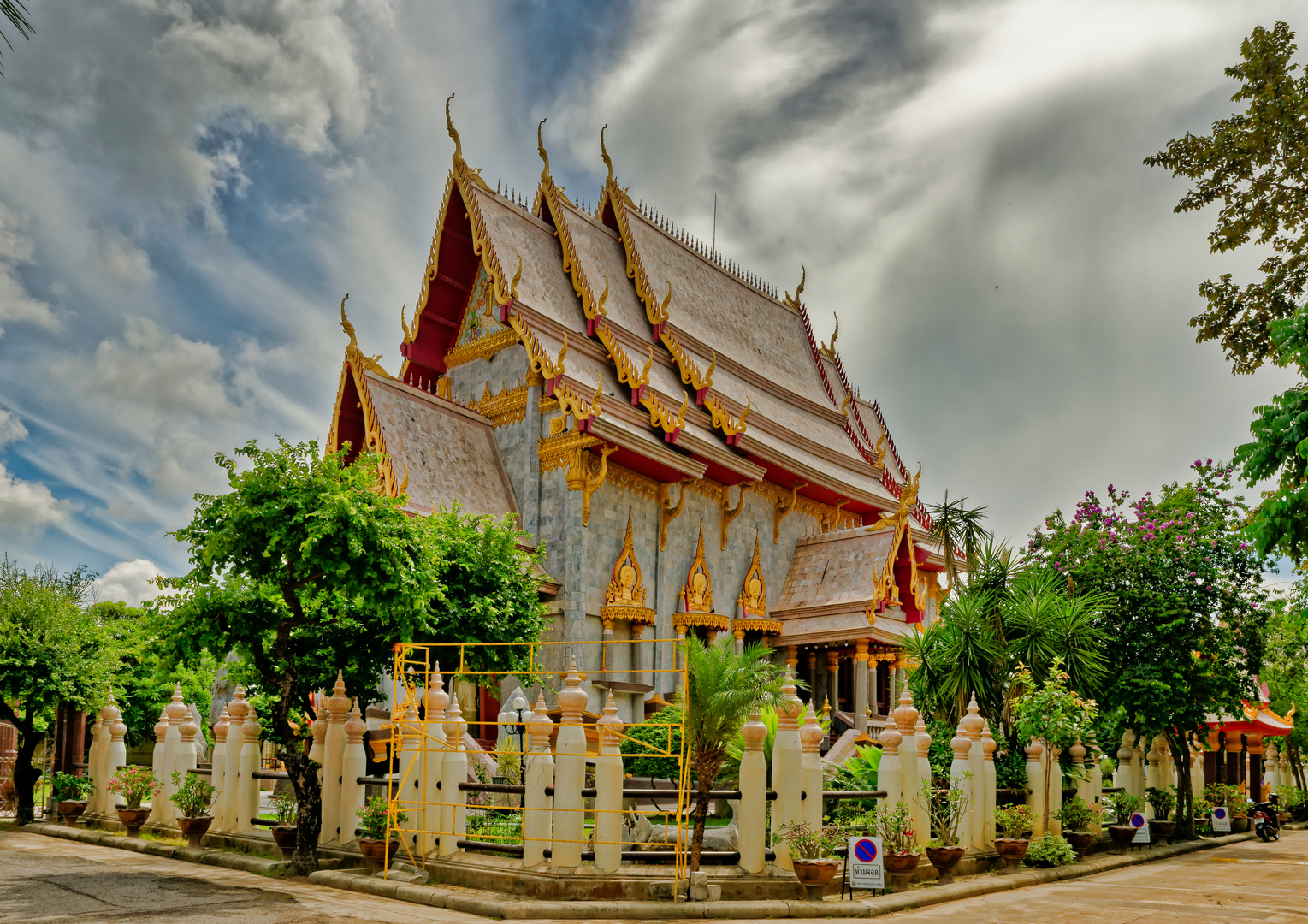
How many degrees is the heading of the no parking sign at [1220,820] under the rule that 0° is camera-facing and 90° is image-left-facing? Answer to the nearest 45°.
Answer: approximately 0°

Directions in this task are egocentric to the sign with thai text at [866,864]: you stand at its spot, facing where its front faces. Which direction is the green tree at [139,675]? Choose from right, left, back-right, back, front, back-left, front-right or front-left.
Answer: back-right

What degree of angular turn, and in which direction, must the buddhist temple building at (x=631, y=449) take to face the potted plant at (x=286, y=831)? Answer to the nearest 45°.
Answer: approximately 45° to its left

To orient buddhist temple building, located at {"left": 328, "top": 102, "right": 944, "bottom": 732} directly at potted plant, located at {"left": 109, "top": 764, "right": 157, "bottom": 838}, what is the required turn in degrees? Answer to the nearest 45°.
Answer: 0° — it already faces it

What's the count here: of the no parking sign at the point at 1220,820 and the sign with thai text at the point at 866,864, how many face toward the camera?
2

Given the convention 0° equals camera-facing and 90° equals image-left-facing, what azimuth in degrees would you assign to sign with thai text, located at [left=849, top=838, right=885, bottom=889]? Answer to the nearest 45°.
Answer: approximately 0°

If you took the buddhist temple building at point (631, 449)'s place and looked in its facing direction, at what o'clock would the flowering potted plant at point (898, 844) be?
The flowering potted plant is roughly at 10 o'clock from the buddhist temple building.

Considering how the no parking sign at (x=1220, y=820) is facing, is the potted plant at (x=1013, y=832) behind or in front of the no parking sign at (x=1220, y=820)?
in front

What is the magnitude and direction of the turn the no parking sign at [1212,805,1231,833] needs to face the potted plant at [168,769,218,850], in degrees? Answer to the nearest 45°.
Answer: approximately 45° to its right

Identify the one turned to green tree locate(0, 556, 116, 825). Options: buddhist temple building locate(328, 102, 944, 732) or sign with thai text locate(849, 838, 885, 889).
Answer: the buddhist temple building

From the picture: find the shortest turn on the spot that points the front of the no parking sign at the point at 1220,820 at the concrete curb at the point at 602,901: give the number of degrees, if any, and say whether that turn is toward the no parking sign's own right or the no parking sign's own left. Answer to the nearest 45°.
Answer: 0° — it already faces it

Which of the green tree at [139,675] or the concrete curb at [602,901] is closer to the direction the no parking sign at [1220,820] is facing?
the concrete curb

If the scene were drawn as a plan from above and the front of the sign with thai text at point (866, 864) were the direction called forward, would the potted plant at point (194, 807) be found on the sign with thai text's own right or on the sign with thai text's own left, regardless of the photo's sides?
on the sign with thai text's own right
